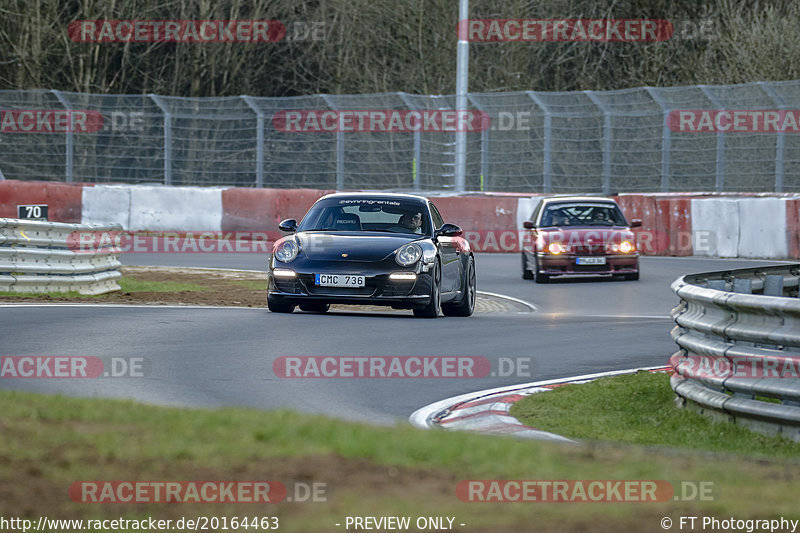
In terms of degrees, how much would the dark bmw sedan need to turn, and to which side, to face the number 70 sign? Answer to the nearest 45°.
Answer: approximately 45° to its right

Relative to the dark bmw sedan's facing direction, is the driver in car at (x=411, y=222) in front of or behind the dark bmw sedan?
in front

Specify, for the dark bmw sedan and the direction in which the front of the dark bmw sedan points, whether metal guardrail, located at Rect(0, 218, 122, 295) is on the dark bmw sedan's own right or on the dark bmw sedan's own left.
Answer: on the dark bmw sedan's own right

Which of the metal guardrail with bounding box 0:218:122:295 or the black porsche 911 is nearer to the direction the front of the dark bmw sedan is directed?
the black porsche 911

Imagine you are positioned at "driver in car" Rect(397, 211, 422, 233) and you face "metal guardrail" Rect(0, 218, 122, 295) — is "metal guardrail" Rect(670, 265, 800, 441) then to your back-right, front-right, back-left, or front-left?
back-left

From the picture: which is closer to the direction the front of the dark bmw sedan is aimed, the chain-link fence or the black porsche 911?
the black porsche 911

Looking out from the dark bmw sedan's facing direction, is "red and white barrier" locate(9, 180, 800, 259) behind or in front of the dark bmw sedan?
behind

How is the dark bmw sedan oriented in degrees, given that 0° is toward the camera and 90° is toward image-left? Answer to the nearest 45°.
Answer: approximately 0°

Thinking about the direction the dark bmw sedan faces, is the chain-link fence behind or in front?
behind
